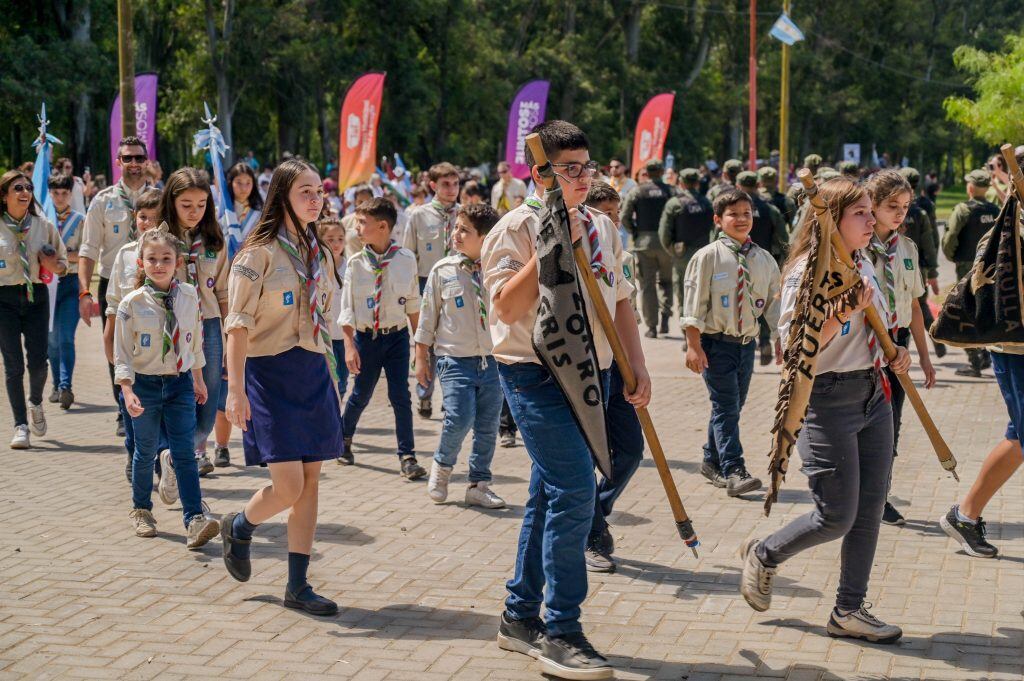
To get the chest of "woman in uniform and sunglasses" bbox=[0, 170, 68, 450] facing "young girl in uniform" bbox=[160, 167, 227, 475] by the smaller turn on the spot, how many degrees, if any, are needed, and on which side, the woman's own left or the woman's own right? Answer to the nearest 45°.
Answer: approximately 45° to the woman's own left

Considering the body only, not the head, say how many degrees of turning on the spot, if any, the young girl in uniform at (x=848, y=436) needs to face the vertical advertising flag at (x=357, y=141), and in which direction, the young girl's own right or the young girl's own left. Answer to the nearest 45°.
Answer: approximately 180°

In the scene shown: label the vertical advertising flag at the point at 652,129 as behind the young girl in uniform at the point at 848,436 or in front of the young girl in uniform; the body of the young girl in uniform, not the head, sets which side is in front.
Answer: behind

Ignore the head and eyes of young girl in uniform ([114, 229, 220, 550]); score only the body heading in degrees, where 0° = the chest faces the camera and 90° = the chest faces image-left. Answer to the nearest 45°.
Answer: approximately 315°

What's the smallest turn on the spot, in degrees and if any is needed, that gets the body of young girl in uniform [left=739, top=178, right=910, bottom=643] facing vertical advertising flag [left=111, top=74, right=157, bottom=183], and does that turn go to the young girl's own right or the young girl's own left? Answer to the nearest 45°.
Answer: approximately 180°
